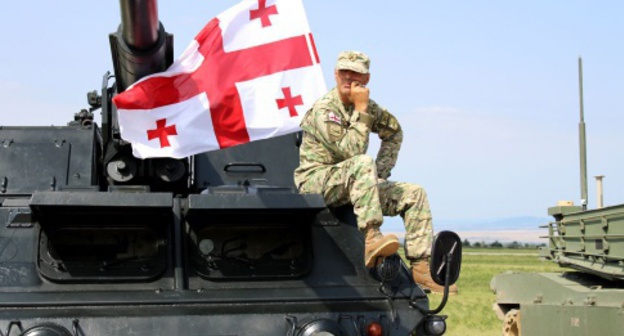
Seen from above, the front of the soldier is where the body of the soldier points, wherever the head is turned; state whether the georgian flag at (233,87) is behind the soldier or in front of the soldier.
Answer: behind
